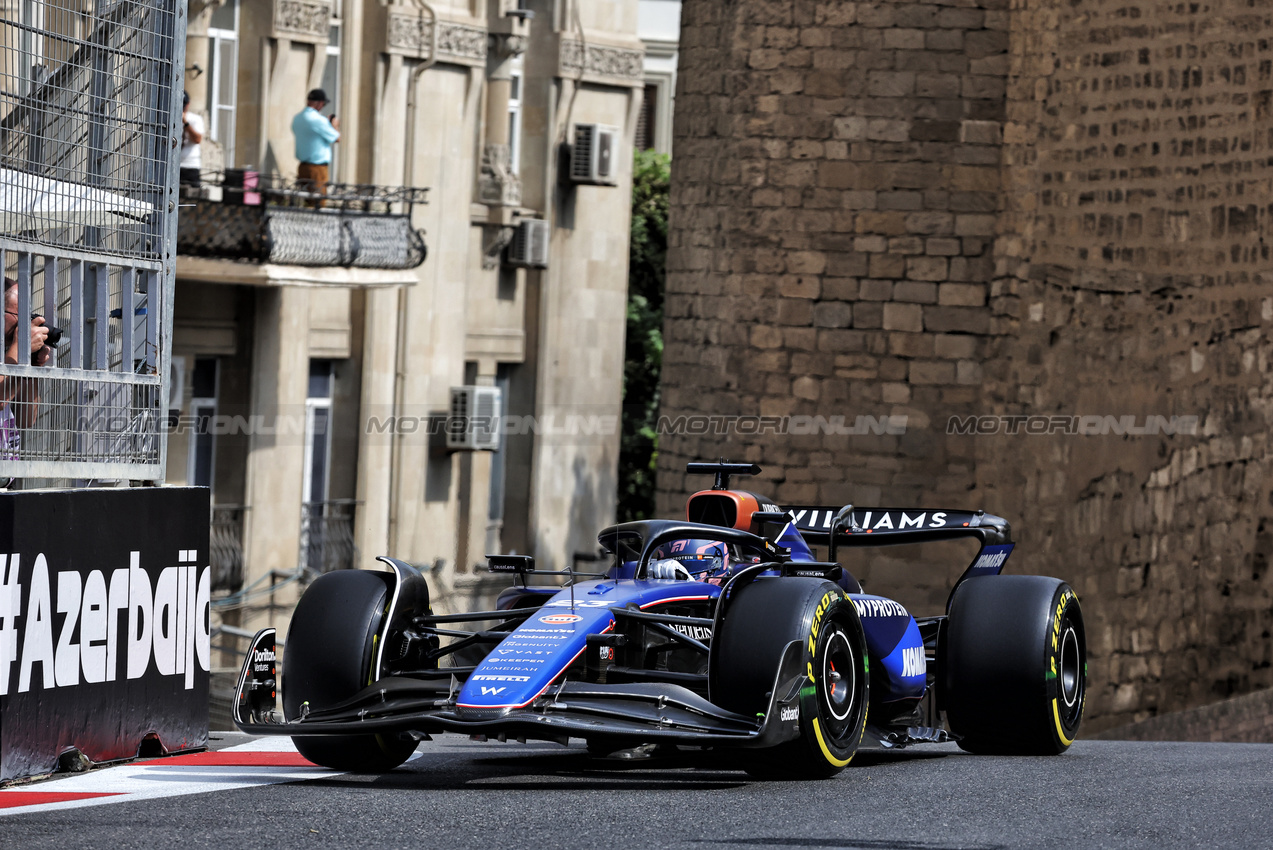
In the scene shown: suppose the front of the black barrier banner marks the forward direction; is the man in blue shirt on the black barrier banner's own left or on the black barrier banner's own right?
on the black barrier banner's own left

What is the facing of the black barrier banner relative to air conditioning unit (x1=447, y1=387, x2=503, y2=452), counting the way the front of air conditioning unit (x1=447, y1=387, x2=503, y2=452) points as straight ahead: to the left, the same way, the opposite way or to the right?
the same way

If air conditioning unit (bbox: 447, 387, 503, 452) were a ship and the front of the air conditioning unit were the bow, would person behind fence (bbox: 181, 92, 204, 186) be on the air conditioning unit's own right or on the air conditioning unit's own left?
on the air conditioning unit's own right

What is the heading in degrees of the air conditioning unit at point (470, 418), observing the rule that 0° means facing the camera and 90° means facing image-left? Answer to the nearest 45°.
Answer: approximately 315°

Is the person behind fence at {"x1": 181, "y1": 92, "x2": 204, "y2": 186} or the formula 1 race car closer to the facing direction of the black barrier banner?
the formula 1 race car

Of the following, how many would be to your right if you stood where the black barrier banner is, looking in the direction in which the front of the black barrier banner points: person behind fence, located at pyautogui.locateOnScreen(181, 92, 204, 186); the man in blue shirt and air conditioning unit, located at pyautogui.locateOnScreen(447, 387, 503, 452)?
0

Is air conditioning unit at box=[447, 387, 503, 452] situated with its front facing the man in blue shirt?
no

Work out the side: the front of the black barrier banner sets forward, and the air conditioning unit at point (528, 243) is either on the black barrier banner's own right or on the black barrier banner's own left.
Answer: on the black barrier banner's own left

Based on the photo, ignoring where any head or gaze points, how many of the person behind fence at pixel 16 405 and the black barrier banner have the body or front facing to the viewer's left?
0

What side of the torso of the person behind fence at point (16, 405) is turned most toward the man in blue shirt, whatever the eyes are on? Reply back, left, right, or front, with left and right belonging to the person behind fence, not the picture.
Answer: left

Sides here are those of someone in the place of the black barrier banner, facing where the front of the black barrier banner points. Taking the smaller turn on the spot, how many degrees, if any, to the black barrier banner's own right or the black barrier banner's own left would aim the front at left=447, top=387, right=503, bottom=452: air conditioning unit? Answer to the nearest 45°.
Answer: approximately 135° to the black barrier banner's own left

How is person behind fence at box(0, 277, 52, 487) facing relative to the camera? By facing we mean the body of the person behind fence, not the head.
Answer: to the viewer's right

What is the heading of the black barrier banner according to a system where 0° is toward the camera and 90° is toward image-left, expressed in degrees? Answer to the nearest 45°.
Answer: approximately 315°

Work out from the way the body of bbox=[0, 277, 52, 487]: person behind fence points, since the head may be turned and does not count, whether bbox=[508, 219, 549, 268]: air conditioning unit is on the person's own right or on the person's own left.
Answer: on the person's own left

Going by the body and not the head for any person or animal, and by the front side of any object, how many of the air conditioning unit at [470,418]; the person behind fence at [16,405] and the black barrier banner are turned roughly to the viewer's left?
0

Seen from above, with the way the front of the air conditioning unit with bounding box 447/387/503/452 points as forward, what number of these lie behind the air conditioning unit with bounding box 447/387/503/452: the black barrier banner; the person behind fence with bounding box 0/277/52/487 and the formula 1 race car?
0
